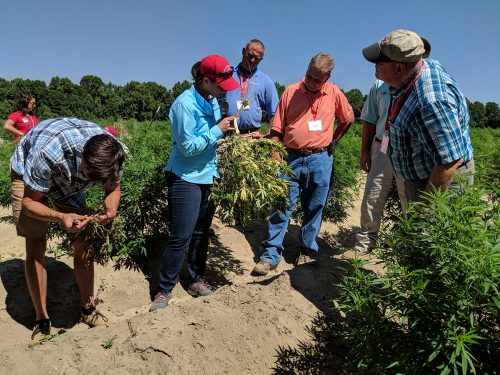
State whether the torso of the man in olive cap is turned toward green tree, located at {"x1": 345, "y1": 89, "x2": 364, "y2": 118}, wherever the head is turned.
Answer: no

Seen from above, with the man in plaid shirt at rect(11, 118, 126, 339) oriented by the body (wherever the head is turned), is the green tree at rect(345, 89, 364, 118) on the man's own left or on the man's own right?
on the man's own left

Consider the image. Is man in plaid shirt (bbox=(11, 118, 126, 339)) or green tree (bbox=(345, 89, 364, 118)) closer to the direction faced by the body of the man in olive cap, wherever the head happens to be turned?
the man in plaid shirt

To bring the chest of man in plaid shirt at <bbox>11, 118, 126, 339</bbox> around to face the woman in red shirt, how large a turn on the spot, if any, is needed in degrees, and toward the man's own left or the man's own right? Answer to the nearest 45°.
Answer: approximately 135° to the man's own left

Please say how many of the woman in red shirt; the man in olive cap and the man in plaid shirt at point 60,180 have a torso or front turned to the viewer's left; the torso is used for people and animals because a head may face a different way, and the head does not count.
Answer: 1

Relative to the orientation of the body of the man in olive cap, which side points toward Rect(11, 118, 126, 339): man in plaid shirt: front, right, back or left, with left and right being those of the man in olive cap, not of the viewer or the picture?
front

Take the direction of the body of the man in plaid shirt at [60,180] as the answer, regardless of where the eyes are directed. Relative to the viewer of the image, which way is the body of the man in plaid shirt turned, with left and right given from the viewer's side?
facing the viewer and to the right of the viewer

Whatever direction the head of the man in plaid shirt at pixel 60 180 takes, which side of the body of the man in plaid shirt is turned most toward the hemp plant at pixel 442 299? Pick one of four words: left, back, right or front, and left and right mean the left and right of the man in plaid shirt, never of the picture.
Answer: front

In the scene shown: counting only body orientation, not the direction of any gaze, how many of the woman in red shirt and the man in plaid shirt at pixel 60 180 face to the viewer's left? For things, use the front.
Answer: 0

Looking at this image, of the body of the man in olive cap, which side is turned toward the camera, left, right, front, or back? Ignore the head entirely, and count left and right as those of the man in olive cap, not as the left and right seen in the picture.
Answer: left

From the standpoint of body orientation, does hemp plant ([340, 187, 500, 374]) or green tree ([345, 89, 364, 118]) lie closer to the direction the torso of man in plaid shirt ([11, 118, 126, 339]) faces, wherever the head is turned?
the hemp plant

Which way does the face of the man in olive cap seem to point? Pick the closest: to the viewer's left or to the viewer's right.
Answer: to the viewer's left

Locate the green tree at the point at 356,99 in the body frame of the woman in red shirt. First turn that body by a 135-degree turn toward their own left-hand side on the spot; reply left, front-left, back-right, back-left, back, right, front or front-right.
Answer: front-right

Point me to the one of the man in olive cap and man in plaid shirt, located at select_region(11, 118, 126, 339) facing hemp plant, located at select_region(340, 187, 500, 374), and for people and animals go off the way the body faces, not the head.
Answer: the man in plaid shirt

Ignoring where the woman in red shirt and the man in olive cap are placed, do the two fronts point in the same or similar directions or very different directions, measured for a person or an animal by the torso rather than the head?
very different directions

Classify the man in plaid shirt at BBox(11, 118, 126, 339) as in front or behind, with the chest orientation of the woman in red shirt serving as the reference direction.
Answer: in front
